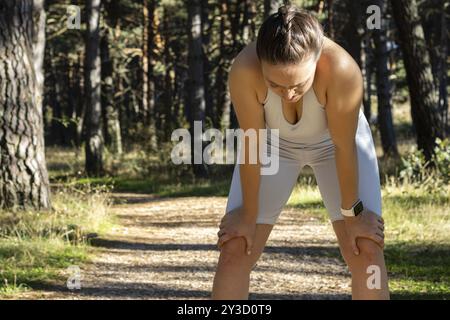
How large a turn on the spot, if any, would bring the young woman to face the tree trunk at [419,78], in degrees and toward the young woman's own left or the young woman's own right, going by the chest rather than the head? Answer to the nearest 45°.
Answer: approximately 180°

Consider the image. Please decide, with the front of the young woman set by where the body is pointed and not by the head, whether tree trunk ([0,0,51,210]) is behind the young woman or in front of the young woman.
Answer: behind

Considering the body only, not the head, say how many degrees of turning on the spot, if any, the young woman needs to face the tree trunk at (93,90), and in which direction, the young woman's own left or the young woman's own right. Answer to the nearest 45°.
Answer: approximately 180°

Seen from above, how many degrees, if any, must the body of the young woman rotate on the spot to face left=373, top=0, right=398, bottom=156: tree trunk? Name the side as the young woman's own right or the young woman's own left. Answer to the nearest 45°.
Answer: approximately 180°

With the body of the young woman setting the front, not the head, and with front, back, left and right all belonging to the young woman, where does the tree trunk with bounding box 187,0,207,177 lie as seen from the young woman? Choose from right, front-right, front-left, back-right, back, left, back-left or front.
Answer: back

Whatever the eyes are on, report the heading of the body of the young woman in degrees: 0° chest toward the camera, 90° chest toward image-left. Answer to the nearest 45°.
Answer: approximately 0°

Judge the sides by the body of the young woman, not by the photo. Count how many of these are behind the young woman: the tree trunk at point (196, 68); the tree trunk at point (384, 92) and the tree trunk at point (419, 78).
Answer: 3

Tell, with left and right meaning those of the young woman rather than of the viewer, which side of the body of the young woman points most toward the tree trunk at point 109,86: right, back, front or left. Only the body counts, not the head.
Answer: back
